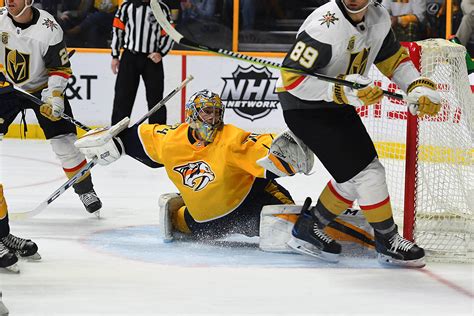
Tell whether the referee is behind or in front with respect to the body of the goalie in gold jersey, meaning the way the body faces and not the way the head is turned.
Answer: behind

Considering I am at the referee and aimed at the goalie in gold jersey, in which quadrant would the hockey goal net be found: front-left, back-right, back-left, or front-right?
front-left

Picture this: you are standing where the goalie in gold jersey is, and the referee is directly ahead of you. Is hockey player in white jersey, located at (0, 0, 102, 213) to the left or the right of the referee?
left

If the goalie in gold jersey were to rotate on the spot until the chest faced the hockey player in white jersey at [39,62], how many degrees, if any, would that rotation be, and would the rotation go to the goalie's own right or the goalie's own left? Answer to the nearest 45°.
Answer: approximately 135° to the goalie's own right

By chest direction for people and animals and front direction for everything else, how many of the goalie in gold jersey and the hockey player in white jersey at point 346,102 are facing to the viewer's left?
0

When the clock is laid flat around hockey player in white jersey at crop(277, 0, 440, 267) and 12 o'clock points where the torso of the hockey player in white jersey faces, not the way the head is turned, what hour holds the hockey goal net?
The hockey goal net is roughly at 9 o'clock from the hockey player in white jersey.

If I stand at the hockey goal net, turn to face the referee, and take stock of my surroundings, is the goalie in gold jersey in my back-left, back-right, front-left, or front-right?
front-left

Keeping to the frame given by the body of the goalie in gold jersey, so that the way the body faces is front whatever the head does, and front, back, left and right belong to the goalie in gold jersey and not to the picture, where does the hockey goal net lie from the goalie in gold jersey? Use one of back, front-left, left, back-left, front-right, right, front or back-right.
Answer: left

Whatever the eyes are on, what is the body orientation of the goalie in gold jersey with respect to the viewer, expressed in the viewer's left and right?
facing the viewer

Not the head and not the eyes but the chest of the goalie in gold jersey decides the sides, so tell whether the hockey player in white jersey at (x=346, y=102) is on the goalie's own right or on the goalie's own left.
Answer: on the goalie's own left

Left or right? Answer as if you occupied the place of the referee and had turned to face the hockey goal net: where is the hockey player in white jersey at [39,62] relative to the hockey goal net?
right
